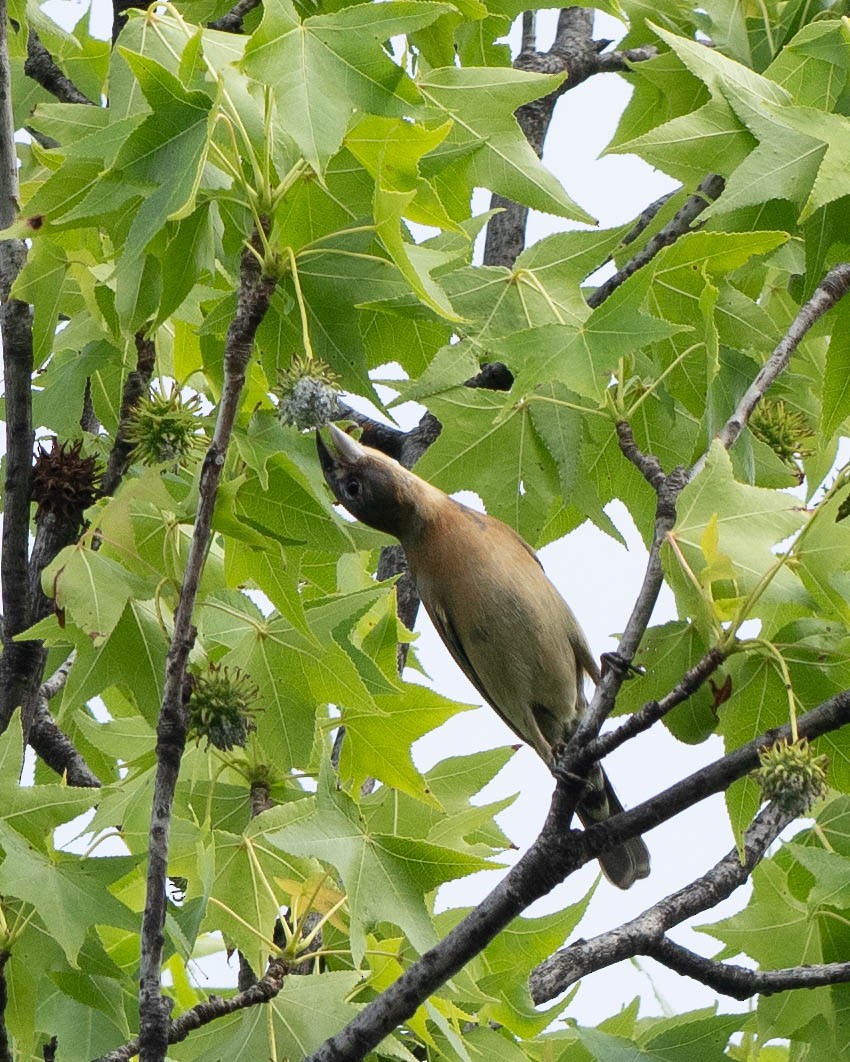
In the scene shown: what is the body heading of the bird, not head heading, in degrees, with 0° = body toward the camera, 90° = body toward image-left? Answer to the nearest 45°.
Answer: approximately 45°
